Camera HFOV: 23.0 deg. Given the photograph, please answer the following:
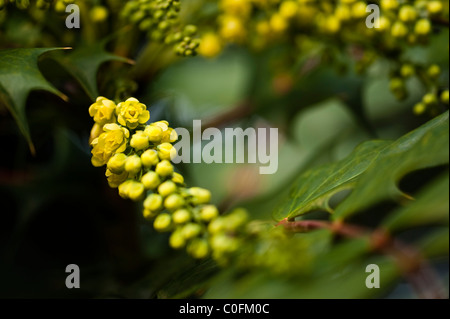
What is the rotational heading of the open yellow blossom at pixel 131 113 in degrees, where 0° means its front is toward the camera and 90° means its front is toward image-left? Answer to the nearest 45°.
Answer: approximately 0°

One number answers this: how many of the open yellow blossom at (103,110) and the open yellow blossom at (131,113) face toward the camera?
2

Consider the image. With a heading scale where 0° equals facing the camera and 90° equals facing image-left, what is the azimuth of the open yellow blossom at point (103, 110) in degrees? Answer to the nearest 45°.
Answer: approximately 0°
